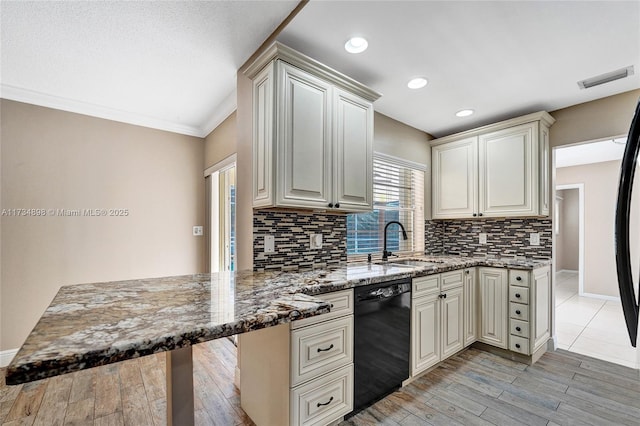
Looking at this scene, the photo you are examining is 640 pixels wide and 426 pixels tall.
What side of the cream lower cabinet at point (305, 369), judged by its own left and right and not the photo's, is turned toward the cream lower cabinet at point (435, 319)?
left

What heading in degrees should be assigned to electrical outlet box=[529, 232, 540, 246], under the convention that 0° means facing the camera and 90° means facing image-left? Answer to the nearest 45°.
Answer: approximately 0°

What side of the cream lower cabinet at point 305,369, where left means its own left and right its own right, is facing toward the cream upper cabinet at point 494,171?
left

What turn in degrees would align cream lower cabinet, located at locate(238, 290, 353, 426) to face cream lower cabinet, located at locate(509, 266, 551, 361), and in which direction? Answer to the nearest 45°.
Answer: approximately 45° to its left

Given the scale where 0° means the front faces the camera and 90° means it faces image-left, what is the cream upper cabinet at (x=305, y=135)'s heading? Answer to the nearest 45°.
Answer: approximately 315°

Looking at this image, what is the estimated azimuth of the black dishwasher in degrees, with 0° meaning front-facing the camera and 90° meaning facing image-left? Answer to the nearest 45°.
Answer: approximately 315°
